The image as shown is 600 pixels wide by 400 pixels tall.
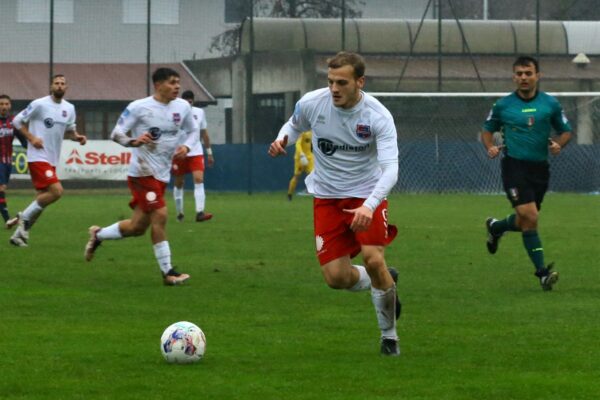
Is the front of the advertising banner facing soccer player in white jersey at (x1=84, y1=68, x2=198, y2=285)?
yes

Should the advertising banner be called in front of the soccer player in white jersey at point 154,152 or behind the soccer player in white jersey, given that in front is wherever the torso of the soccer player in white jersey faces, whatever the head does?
behind

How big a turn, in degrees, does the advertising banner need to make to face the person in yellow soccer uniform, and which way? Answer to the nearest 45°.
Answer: approximately 45° to its left

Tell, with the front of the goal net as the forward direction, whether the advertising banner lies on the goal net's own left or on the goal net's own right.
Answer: on the goal net's own right

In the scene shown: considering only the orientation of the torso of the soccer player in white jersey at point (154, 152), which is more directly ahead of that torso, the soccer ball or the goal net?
the soccer ball

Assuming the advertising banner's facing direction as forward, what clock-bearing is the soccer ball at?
The soccer ball is roughly at 12 o'clock from the advertising banner.

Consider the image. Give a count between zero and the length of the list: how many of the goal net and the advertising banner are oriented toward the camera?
2

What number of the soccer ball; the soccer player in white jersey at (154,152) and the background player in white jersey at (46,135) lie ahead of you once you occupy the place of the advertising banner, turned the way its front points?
3

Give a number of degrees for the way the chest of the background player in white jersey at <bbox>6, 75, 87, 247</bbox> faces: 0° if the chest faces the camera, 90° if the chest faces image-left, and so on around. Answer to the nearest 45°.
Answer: approximately 315°
